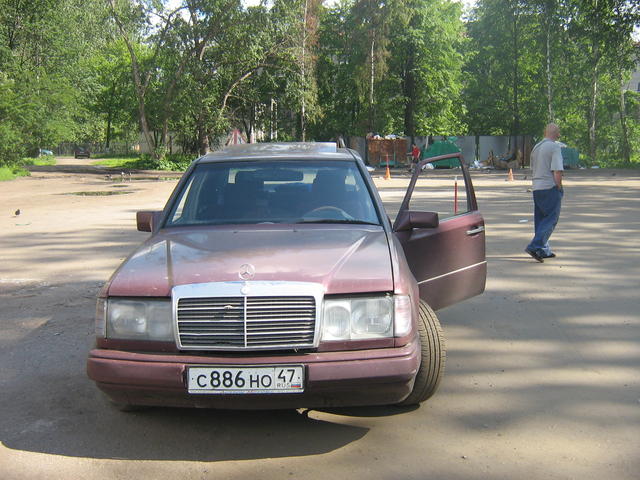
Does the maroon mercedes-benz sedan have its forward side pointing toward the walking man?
no

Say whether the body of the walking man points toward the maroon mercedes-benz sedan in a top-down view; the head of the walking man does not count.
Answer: no

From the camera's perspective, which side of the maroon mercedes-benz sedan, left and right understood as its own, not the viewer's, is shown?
front

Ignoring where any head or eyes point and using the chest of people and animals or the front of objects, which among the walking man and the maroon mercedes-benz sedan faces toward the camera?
the maroon mercedes-benz sedan

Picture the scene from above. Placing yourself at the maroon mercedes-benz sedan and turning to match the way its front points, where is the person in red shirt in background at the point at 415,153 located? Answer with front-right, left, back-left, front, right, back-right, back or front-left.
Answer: back

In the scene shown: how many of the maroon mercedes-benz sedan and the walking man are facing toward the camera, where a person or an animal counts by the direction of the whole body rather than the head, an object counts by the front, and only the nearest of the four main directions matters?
1
